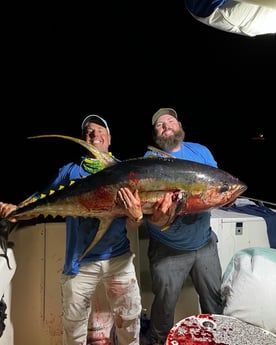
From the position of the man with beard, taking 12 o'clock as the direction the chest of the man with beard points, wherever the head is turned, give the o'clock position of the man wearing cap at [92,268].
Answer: The man wearing cap is roughly at 2 o'clock from the man with beard.

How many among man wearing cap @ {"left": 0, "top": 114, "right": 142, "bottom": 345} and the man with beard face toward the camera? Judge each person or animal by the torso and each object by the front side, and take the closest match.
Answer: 2

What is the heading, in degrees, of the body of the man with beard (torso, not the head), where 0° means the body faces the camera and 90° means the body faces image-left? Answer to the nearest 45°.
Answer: approximately 0°

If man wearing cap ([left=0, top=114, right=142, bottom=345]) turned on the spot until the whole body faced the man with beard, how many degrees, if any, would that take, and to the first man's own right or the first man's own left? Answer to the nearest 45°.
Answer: approximately 90° to the first man's own left
